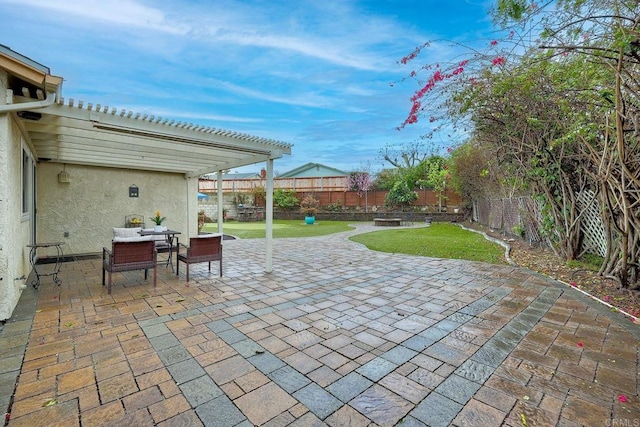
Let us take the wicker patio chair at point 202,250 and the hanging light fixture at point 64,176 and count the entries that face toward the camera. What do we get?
1

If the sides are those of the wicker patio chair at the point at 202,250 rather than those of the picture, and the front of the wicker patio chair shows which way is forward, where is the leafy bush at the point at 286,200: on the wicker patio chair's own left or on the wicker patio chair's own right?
on the wicker patio chair's own right

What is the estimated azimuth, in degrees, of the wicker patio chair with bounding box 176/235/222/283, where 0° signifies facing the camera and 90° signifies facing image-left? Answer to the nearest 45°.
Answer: approximately 135°

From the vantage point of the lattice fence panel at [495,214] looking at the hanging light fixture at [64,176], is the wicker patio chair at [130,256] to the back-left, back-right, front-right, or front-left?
front-left

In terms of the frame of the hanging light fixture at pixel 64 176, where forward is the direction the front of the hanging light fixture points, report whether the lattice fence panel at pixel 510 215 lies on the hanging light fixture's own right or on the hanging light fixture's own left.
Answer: on the hanging light fixture's own left

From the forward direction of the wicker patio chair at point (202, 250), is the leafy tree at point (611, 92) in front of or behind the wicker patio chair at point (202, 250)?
behind

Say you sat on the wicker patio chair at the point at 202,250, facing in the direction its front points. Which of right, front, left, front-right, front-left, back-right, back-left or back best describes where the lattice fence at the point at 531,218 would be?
back-right

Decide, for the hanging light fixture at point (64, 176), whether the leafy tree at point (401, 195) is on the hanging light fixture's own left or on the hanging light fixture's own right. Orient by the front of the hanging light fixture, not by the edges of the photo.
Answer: on the hanging light fixture's own left
